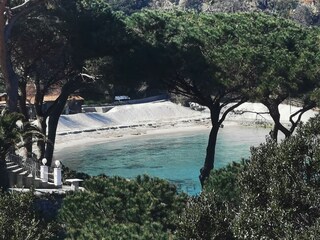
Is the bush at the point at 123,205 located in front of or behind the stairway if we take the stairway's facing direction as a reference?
in front

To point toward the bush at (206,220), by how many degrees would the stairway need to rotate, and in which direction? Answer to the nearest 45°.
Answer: approximately 45° to its right

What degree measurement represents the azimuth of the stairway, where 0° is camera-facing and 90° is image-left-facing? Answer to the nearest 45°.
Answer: approximately 315°
